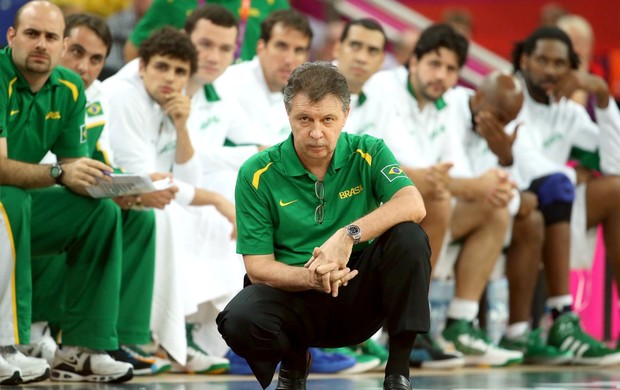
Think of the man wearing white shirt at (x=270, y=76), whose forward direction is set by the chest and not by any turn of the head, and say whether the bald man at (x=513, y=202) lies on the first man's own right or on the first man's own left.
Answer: on the first man's own left

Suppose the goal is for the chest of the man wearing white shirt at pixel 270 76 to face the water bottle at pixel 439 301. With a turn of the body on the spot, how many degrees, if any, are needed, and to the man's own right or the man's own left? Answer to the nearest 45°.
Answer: approximately 45° to the man's own left

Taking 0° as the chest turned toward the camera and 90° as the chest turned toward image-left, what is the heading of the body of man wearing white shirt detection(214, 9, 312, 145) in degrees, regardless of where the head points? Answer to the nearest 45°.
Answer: approximately 315°

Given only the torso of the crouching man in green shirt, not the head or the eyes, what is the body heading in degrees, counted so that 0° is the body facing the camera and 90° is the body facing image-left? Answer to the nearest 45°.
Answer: approximately 0°

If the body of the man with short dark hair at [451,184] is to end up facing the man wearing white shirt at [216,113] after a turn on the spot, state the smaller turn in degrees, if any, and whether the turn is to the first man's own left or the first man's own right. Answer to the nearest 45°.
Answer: approximately 135° to the first man's own right
